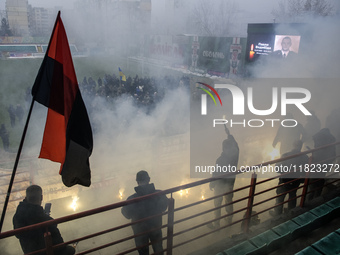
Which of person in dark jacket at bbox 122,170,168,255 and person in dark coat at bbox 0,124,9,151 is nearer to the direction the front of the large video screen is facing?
the person in dark jacket

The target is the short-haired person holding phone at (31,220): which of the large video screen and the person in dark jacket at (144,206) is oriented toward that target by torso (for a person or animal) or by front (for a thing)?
the large video screen

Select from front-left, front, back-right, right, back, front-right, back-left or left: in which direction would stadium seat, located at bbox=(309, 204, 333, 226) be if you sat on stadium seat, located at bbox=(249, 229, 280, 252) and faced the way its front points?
right

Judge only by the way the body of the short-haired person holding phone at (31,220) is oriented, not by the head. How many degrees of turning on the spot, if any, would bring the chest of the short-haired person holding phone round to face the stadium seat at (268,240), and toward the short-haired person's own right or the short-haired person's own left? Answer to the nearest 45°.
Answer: approximately 45° to the short-haired person's own right

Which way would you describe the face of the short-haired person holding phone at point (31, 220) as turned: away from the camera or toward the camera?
away from the camera

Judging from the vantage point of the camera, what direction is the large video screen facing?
facing the viewer

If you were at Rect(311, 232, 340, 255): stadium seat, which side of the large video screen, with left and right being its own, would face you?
front

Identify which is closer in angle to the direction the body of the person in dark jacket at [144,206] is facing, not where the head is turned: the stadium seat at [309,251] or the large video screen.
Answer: the large video screen

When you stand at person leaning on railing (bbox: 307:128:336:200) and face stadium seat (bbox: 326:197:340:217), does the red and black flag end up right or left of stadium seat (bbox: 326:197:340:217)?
right

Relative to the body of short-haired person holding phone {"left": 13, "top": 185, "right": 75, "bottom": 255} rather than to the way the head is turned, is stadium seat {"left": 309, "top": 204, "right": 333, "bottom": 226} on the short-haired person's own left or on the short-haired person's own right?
on the short-haired person's own right

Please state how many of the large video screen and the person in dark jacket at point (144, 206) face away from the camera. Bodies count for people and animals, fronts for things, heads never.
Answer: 1

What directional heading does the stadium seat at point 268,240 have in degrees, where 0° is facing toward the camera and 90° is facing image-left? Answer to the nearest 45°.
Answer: approximately 135°

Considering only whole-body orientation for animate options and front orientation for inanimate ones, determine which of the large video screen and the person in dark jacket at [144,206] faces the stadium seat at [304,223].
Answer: the large video screen

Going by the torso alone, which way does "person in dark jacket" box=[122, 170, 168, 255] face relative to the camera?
away from the camera

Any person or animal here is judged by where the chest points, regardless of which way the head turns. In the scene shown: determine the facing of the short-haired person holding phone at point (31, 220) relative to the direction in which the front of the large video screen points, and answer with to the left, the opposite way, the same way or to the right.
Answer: the opposite way

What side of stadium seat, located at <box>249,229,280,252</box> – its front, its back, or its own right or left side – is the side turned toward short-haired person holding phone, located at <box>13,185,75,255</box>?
left
